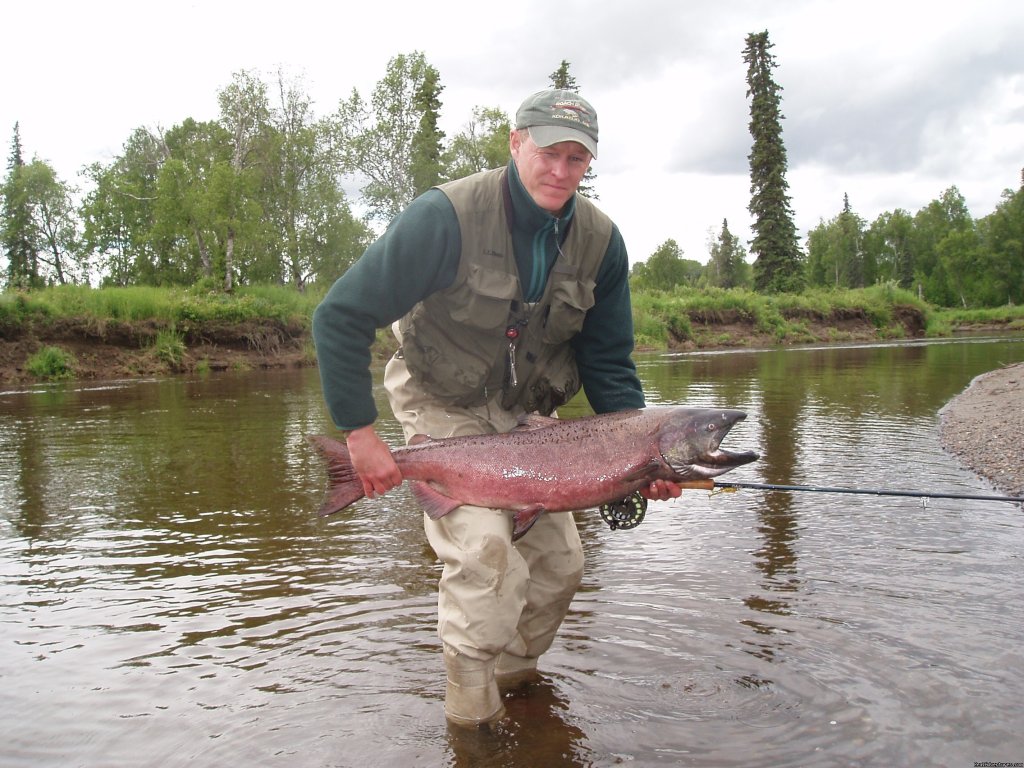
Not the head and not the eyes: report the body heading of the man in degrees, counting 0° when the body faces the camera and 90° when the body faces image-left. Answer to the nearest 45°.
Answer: approximately 315°

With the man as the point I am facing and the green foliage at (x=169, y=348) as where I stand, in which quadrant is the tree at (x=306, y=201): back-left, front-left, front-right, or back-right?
back-left

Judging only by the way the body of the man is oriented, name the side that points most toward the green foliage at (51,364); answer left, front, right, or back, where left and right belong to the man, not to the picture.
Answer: back

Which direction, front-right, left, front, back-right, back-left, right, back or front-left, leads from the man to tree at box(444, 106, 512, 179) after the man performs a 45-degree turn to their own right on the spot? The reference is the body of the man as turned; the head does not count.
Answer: back

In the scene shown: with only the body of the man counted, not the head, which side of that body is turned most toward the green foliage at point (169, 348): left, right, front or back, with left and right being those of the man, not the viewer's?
back

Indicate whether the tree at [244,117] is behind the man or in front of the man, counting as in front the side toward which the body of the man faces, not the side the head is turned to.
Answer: behind

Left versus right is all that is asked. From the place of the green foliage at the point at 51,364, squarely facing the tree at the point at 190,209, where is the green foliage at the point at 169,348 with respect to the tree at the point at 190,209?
right

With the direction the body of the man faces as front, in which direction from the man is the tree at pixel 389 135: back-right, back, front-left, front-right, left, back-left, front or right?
back-left
